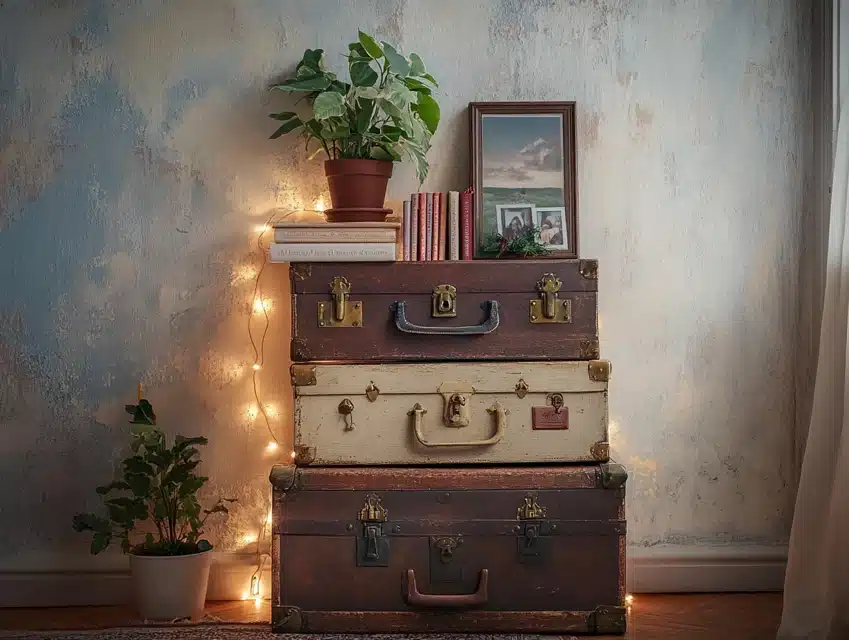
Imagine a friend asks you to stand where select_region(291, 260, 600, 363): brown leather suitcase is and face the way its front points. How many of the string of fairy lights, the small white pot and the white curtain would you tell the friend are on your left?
1

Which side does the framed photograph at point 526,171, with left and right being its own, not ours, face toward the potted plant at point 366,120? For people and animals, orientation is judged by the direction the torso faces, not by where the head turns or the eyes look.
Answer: right
